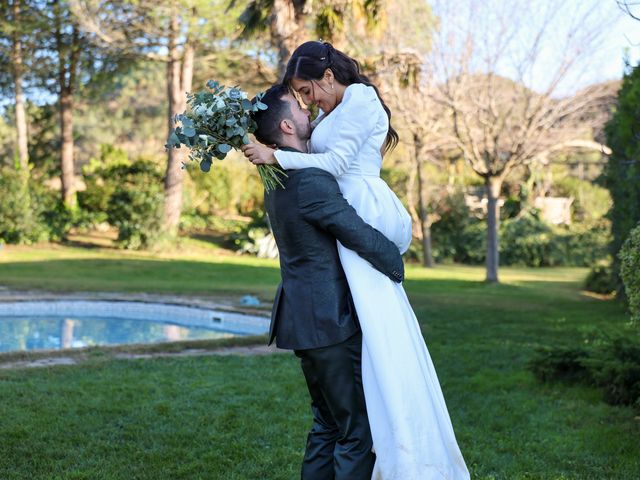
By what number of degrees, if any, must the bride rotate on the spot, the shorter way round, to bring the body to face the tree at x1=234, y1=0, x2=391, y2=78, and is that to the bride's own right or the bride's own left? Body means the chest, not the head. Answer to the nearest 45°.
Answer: approximately 90° to the bride's own right

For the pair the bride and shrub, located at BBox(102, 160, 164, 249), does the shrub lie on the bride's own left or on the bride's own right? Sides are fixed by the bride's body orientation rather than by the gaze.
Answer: on the bride's own right

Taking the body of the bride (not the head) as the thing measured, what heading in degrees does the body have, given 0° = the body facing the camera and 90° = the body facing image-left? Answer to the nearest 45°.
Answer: approximately 90°

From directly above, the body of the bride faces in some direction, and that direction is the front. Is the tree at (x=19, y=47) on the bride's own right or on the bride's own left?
on the bride's own right

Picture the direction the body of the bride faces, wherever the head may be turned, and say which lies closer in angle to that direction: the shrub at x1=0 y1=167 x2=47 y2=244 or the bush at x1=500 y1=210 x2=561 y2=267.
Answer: the shrub

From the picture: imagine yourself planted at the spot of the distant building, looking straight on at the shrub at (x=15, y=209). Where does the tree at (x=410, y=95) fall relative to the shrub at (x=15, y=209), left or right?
left

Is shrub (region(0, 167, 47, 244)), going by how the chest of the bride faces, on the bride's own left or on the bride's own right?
on the bride's own right
